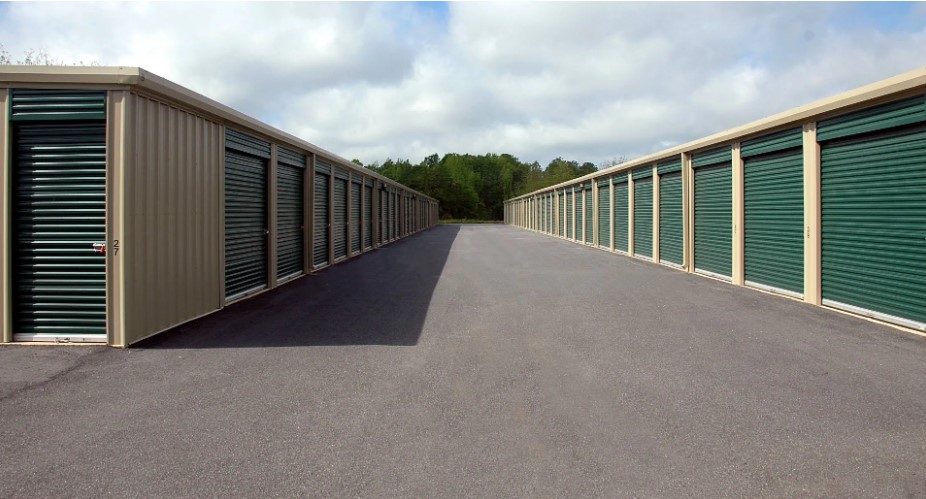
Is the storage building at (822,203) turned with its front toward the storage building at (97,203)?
yes

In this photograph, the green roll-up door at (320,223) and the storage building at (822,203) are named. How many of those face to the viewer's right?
1

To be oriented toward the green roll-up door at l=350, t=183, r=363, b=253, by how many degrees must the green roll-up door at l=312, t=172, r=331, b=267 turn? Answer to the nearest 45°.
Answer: approximately 90° to its left

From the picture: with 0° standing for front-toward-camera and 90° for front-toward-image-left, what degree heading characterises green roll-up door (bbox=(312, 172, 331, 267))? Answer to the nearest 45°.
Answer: approximately 270°

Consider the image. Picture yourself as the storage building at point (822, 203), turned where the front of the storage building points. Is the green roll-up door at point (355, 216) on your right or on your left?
on your right

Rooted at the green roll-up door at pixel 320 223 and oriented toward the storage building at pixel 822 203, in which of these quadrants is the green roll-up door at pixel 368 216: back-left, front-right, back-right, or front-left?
back-left

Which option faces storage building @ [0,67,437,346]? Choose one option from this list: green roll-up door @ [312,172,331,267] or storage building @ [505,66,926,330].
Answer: storage building @ [505,66,926,330]

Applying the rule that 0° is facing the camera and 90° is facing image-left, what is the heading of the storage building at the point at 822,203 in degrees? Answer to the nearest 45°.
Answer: approximately 45°

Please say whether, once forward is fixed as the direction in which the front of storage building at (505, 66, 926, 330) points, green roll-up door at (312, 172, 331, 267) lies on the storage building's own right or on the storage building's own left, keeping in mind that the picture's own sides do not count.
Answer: on the storage building's own left

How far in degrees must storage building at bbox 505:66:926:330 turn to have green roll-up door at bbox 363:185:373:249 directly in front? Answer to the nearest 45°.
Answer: approximately 90° to its right
